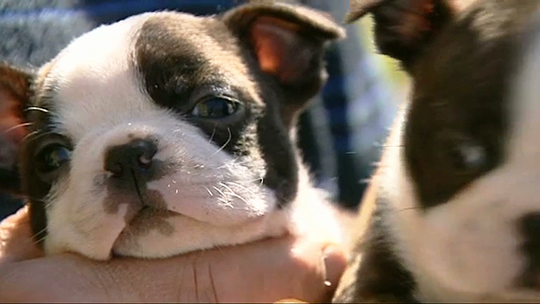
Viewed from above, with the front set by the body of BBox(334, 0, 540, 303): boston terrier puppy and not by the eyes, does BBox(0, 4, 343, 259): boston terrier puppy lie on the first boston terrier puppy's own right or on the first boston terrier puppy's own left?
on the first boston terrier puppy's own right

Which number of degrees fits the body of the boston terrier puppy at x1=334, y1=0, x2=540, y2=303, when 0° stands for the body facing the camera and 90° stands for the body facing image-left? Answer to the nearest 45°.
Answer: approximately 0°
